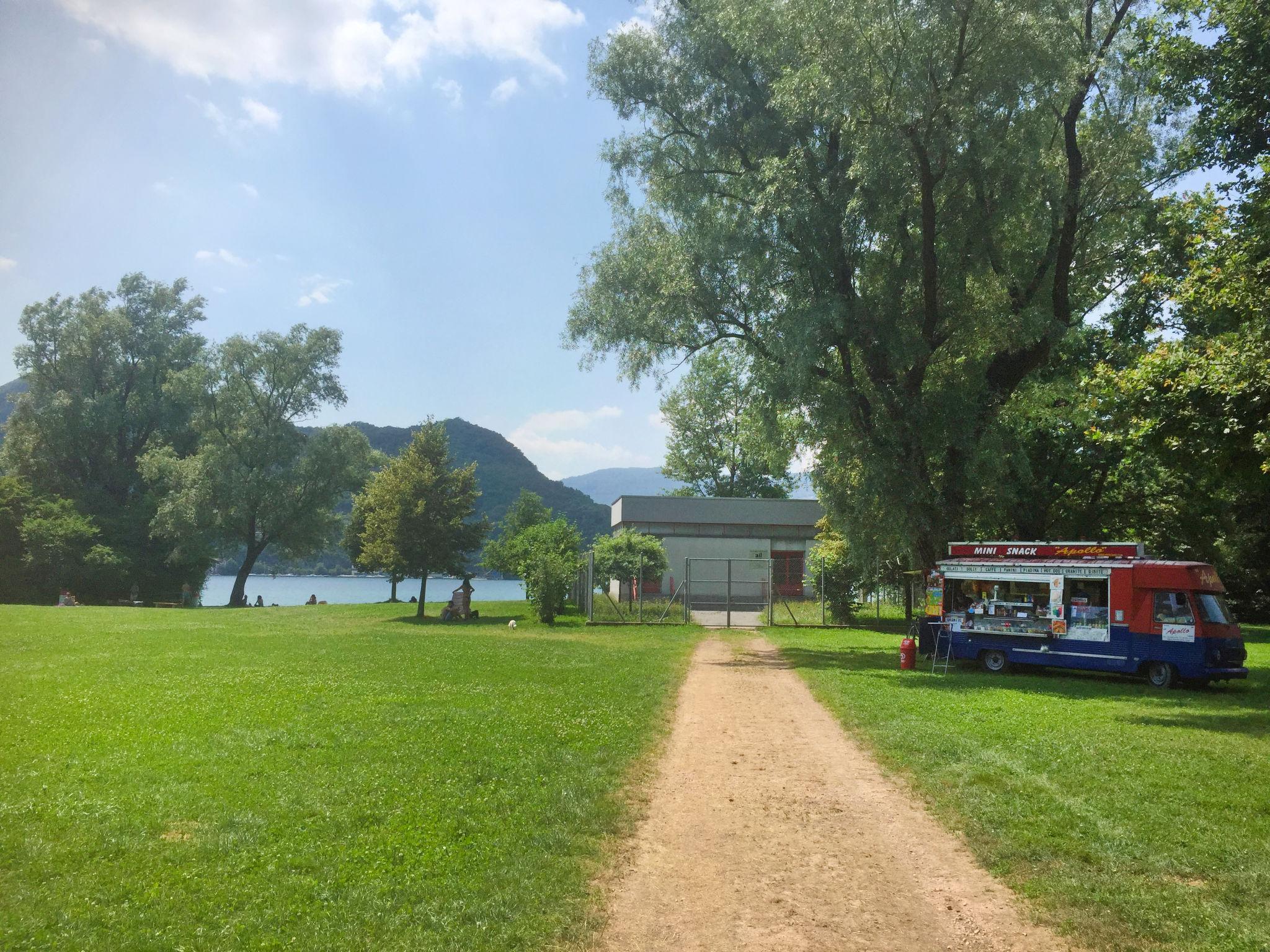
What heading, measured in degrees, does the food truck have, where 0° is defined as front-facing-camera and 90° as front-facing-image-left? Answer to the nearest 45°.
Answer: approximately 315°

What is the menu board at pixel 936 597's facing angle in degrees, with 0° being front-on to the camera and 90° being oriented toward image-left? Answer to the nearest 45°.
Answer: approximately 0°

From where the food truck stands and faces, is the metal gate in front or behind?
behind

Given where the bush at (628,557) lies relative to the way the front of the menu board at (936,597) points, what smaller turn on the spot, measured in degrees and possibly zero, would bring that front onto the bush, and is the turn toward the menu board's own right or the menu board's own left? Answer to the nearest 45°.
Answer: approximately 135° to the menu board's own right

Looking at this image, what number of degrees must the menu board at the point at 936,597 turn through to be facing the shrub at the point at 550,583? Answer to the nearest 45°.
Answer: approximately 135° to its right

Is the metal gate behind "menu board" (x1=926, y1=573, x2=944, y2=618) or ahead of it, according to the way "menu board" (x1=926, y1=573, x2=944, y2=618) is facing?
behind

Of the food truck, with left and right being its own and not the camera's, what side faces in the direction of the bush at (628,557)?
back

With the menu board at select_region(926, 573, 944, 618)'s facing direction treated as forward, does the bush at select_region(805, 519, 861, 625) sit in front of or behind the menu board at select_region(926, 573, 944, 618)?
behind
